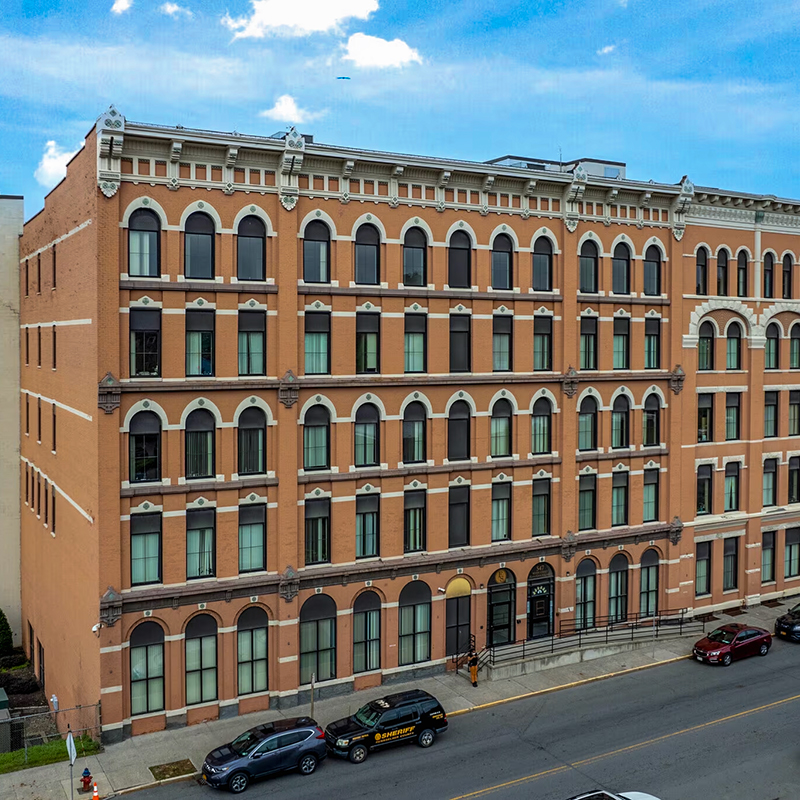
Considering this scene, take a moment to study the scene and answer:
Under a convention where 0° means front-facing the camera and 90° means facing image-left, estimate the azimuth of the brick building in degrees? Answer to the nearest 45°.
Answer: approximately 315°

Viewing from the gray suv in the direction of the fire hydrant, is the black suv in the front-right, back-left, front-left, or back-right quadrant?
back-right

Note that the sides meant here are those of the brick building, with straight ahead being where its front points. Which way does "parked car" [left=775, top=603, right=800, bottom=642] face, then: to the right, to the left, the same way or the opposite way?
to the right

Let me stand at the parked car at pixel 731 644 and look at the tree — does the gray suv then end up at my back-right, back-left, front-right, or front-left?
front-left

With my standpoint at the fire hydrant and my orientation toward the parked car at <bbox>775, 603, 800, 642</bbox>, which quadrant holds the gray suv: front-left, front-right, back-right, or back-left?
front-right

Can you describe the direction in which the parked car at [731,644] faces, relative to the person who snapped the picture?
facing the viewer and to the left of the viewer

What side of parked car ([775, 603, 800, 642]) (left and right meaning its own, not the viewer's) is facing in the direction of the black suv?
front

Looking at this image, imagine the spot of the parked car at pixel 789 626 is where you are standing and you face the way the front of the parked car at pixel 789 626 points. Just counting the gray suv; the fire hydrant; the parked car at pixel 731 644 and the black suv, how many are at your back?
0

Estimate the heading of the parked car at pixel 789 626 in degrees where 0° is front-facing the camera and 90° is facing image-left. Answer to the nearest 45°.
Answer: approximately 45°

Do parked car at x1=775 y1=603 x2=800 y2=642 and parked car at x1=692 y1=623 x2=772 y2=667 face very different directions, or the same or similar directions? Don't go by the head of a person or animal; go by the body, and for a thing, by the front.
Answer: same or similar directions

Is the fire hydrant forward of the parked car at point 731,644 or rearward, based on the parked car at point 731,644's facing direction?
forward

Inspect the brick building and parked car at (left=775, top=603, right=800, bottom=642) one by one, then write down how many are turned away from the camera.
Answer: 0

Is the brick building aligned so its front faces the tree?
no
